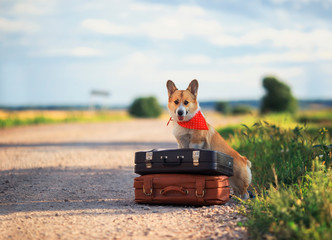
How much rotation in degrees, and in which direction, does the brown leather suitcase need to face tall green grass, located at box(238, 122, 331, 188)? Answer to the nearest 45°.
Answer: approximately 135° to its left

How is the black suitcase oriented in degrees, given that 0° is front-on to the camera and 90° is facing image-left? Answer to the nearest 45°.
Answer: approximately 0°

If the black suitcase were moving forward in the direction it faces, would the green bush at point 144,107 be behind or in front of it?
behind

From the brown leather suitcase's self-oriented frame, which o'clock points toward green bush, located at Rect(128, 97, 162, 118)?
The green bush is roughly at 6 o'clock from the brown leather suitcase.

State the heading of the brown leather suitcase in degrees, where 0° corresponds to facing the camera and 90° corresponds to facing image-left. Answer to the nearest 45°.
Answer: approximately 0°

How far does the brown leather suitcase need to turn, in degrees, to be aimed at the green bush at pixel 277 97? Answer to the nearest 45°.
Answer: approximately 180°
